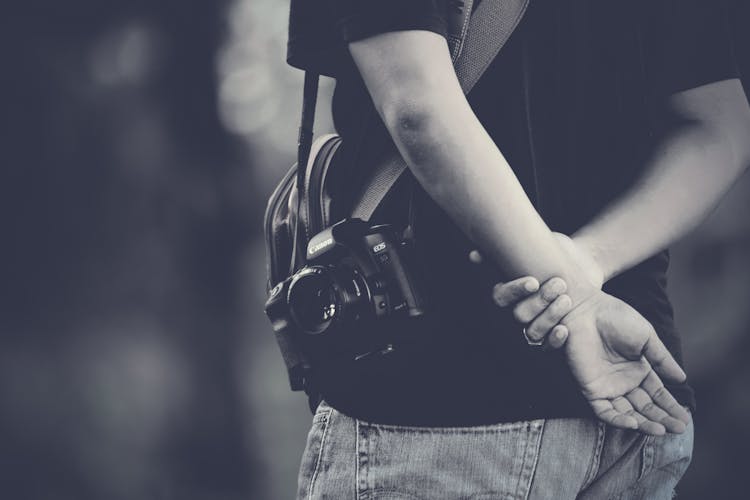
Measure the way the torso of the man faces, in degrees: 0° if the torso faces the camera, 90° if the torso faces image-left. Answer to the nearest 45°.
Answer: approximately 135°

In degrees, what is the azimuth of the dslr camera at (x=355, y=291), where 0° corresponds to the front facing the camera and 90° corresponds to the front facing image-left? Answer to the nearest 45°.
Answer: approximately 45°
